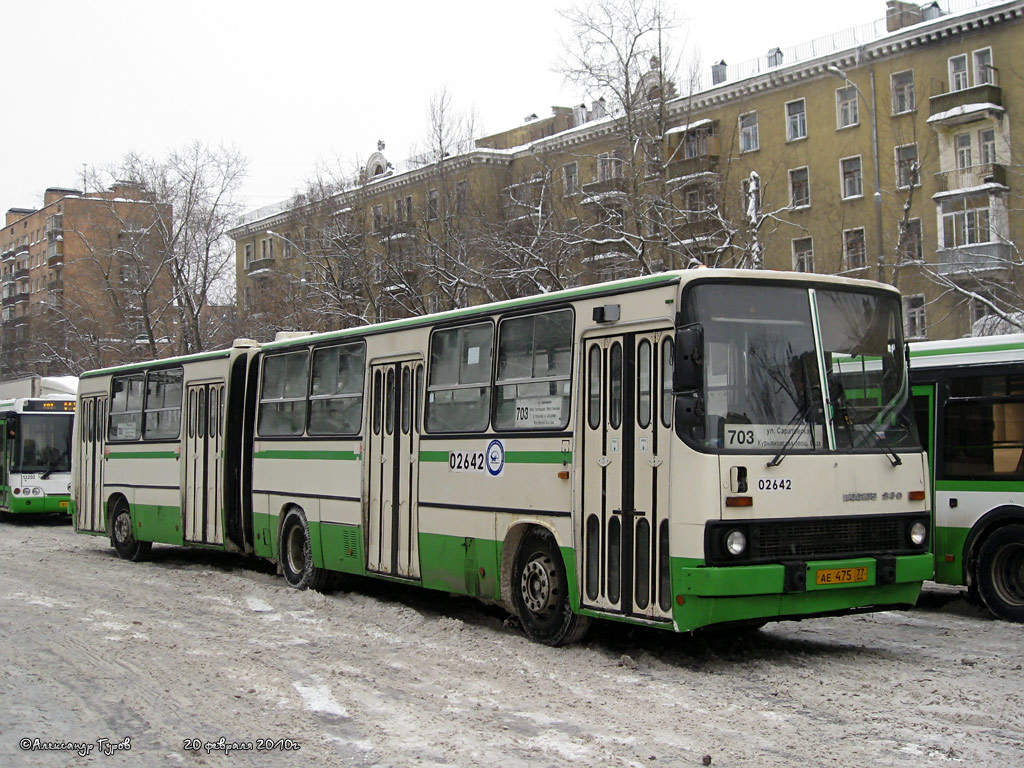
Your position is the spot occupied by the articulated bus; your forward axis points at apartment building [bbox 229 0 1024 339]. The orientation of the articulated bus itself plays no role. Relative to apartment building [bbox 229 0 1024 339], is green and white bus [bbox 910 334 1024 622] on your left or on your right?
right

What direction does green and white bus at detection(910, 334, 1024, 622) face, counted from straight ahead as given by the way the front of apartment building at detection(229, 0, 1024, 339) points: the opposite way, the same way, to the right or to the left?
to the left

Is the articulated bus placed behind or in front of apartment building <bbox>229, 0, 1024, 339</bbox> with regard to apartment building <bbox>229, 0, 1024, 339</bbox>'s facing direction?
in front

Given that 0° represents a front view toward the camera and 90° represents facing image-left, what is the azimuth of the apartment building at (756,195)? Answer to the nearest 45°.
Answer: approximately 45°

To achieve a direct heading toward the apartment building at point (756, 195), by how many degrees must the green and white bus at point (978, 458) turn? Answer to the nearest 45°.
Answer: approximately 135° to its left

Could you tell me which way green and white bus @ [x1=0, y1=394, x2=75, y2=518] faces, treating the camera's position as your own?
facing the viewer and to the right of the viewer

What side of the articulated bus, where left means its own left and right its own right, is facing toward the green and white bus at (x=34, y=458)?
back

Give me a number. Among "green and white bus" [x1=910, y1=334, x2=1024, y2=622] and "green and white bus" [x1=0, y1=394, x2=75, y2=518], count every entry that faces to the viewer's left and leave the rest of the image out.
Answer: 0

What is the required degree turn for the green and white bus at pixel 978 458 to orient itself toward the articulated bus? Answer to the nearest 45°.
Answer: approximately 90° to its right

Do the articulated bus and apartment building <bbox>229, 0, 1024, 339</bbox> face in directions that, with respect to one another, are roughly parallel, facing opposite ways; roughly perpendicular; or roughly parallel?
roughly perpendicular

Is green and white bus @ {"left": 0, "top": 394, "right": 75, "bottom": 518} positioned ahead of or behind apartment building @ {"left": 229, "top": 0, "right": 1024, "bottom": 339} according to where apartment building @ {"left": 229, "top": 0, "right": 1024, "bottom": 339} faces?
ahead
